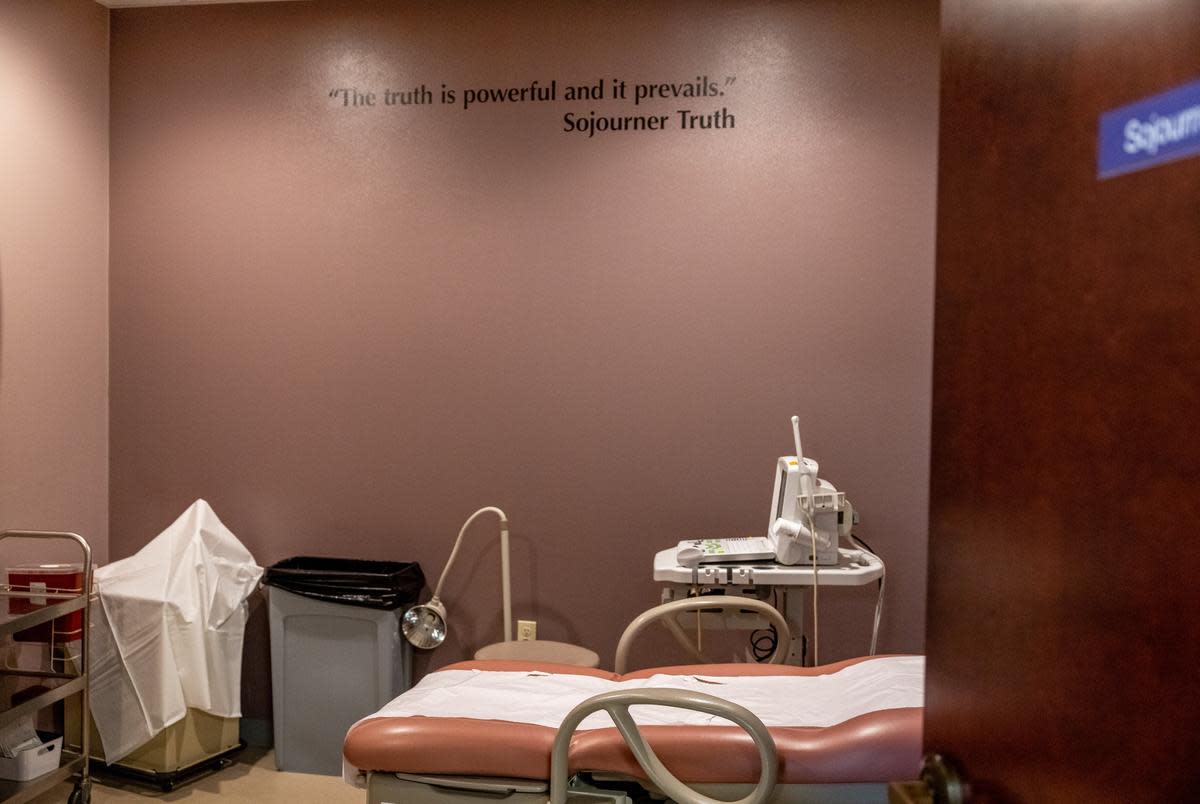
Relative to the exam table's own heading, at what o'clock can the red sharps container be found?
The red sharps container is roughly at 1 o'clock from the exam table.

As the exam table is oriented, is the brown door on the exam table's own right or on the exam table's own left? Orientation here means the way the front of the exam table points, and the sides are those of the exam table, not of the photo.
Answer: on the exam table's own left

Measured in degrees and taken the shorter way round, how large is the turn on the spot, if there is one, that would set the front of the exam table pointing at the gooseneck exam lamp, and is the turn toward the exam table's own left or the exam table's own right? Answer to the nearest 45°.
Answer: approximately 45° to the exam table's own right

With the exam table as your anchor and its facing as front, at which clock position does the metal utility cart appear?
The metal utility cart is roughly at 1 o'clock from the exam table.

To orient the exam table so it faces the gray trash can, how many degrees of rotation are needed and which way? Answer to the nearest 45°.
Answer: approximately 45° to its right

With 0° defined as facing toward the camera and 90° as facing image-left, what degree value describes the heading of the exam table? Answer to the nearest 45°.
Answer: approximately 90°

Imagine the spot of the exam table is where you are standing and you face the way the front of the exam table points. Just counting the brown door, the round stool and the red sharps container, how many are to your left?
1

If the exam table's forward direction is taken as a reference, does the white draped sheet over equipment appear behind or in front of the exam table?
in front

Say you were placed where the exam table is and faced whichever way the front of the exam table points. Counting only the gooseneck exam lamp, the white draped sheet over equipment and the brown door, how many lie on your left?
1

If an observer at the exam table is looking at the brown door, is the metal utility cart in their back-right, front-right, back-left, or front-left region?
back-right

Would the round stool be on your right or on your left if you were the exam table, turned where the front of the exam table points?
on your right
